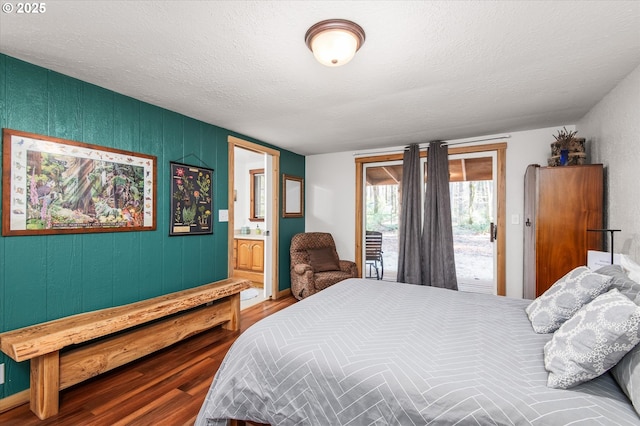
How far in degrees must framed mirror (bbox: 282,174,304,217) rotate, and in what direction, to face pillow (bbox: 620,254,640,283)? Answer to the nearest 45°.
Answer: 0° — it already faces it

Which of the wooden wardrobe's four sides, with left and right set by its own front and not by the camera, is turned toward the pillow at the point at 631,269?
left

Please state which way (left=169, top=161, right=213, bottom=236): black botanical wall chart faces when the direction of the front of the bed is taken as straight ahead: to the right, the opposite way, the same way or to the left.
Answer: the opposite way

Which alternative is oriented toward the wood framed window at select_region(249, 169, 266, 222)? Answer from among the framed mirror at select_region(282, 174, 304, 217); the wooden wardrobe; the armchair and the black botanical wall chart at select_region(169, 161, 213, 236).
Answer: the wooden wardrobe

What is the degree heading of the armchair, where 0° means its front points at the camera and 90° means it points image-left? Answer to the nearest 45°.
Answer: approximately 315°

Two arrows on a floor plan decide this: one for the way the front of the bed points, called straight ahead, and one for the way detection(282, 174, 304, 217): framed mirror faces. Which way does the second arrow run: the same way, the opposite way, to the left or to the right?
the opposite way

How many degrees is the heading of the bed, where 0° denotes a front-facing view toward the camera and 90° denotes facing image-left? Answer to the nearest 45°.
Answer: approximately 90°

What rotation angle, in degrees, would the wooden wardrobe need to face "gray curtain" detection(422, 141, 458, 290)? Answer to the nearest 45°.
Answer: approximately 45° to its right

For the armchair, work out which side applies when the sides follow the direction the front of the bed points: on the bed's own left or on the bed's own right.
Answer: on the bed's own right

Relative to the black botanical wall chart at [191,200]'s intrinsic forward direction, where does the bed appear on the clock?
The bed is roughly at 1 o'clock from the black botanical wall chart.

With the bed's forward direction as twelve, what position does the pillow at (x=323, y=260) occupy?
The pillow is roughly at 2 o'clock from the bed.

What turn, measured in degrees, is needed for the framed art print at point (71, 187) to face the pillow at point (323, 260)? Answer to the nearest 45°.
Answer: approximately 45° to its left
